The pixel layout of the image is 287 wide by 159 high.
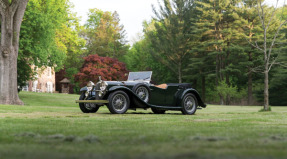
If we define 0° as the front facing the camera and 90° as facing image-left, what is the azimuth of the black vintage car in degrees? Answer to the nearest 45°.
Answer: approximately 45°

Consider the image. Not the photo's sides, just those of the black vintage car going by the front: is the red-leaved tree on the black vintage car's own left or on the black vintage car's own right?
on the black vintage car's own right

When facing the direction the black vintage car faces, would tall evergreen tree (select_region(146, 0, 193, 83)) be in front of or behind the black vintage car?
behind

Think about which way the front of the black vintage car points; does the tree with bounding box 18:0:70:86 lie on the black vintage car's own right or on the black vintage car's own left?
on the black vintage car's own right

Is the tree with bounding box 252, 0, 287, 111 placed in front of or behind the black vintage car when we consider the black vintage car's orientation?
behind
